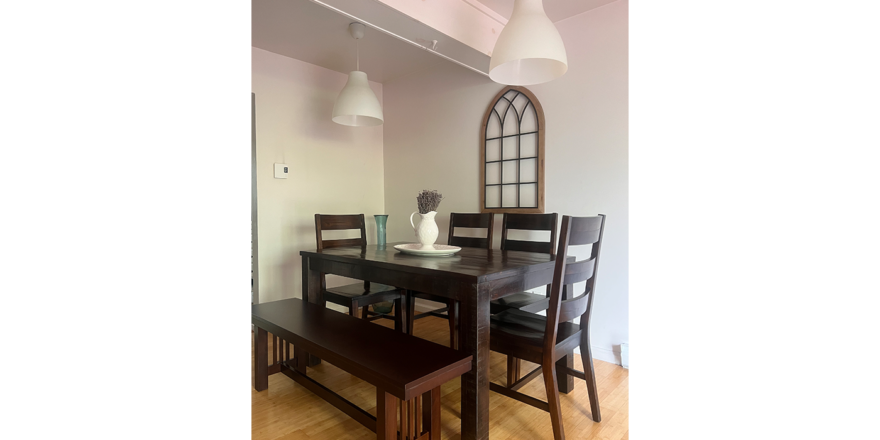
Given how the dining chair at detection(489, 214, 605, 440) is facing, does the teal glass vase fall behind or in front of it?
in front

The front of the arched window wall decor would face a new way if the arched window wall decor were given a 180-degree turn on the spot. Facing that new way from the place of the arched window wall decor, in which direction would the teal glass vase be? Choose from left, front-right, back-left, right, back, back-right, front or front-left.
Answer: back-left

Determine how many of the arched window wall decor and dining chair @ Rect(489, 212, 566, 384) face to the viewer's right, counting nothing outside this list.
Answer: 0

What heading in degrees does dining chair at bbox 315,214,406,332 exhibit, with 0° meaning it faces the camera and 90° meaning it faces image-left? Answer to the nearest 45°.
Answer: approximately 315°

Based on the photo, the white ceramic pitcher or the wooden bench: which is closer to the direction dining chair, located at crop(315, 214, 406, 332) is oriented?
the white ceramic pitcher

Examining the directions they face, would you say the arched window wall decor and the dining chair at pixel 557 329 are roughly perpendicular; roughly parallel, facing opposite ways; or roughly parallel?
roughly perpendicular

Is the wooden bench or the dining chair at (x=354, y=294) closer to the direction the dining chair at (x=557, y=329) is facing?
the dining chair

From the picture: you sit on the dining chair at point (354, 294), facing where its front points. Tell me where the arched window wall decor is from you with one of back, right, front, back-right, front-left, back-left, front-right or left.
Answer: front-left

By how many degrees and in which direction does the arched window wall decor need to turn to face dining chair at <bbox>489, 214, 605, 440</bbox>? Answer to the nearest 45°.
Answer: approximately 45° to its left

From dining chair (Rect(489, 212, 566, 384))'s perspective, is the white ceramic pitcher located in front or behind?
in front

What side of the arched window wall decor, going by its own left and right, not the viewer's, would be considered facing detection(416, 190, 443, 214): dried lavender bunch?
front

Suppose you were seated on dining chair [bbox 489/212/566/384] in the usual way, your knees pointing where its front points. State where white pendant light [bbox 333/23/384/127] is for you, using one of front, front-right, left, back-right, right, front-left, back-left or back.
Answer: front-right

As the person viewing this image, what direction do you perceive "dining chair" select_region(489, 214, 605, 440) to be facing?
facing away from the viewer and to the left of the viewer

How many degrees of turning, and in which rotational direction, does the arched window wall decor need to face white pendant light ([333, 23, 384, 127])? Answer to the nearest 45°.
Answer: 0° — it already faces it
